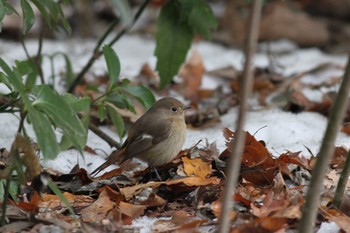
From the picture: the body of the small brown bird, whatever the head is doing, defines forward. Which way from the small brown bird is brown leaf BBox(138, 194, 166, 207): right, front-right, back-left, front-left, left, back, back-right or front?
right

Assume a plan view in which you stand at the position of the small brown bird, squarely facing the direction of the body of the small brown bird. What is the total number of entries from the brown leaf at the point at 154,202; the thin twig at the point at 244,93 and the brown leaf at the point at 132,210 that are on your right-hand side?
3

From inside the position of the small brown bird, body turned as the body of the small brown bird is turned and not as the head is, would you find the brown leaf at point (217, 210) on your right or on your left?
on your right

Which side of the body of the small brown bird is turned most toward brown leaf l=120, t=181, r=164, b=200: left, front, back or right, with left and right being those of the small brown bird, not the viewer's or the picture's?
right

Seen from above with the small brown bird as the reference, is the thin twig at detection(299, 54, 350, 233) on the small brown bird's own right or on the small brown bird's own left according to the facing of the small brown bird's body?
on the small brown bird's own right

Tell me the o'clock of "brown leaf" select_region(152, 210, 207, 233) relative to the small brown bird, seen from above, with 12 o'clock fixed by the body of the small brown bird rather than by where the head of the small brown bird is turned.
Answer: The brown leaf is roughly at 3 o'clock from the small brown bird.

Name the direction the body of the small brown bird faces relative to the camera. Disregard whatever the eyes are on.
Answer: to the viewer's right

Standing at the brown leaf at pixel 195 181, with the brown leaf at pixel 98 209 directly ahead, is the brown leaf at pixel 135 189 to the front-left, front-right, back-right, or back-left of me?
front-right

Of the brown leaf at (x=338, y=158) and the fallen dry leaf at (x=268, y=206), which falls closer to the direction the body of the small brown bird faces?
the brown leaf
